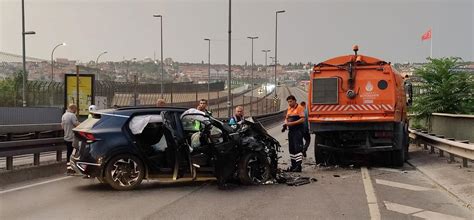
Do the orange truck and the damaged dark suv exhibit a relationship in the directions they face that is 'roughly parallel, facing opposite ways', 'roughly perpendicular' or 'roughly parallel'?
roughly perpendicular

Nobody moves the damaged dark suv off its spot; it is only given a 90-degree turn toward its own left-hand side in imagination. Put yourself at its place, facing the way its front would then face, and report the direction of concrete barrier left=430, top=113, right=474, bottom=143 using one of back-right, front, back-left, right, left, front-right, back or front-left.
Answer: front-right

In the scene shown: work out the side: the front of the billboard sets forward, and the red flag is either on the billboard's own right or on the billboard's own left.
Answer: on the billboard's own left

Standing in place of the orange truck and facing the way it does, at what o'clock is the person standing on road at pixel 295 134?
The person standing on road is roughly at 8 o'clock from the orange truck.

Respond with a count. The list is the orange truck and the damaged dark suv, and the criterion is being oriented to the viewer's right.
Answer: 1

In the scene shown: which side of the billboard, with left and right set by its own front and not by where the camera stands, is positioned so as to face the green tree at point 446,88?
left

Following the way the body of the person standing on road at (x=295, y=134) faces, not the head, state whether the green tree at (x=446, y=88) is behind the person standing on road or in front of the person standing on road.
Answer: behind

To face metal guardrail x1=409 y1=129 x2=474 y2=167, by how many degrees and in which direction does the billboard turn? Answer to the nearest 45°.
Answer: approximately 45° to its left

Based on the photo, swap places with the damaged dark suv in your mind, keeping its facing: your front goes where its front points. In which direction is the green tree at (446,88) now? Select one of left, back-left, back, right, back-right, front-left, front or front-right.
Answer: front-left

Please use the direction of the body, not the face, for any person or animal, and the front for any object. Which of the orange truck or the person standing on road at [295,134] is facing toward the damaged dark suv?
the person standing on road

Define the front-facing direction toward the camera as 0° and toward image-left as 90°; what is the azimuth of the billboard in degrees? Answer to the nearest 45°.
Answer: approximately 0°

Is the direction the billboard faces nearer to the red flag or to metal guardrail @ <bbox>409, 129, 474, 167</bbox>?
the metal guardrail

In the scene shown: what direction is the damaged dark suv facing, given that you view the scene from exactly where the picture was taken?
facing to the right of the viewer

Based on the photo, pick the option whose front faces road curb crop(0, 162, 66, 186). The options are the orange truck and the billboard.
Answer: the billboard
